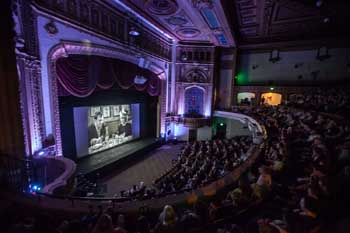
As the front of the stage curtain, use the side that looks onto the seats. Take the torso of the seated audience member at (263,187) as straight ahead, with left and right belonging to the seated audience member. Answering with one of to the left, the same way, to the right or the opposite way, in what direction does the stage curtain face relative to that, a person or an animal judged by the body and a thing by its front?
the opposite way

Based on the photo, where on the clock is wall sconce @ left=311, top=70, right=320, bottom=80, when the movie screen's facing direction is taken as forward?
The wall sconce is roughly at 11 o'clock from the movie screen.

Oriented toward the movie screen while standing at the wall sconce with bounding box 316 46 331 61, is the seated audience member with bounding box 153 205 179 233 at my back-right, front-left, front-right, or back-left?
front-left

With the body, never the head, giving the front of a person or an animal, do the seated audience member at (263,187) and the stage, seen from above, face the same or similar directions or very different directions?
very different directions

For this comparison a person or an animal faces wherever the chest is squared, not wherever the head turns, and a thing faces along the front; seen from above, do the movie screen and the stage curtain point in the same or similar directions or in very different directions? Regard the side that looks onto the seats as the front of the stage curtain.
same or similar directions

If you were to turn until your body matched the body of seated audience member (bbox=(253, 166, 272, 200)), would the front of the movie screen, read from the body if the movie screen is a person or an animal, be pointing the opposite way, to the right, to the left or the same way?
the opposite way

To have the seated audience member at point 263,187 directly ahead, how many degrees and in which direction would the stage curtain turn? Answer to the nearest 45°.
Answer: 0° — it already faces them

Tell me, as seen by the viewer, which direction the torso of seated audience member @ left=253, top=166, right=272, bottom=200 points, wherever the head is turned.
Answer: to the viewer's left

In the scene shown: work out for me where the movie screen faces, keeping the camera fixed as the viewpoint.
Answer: facing the viewer and to the right of the viewer

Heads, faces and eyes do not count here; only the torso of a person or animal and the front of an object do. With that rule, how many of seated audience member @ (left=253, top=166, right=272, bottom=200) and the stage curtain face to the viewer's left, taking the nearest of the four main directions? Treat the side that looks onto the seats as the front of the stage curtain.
1

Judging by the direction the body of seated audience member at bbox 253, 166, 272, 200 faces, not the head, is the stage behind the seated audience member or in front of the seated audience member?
in front

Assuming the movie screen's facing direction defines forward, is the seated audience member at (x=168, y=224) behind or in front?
in front

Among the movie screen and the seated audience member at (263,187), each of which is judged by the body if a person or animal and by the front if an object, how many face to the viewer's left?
1

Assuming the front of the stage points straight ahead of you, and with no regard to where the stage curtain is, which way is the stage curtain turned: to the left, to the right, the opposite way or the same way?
the same way
